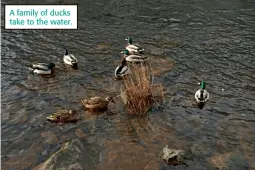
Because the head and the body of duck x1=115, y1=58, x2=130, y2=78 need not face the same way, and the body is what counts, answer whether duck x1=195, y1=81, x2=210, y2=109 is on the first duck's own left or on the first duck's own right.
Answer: on the first duck's own right

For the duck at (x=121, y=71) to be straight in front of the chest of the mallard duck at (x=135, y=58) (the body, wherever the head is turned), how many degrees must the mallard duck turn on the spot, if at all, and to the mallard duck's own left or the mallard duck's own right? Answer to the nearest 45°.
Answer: approximately 90° to the mallard duck's own left

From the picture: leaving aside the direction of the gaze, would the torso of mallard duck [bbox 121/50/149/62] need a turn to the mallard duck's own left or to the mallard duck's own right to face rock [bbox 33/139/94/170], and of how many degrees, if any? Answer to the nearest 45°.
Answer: approximately 90° to the mallard duck's own left

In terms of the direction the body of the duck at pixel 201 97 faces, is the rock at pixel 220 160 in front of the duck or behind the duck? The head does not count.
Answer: behind

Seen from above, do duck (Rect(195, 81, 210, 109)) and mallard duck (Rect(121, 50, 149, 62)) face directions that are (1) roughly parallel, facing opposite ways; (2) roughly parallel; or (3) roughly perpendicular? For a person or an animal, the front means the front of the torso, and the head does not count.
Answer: roughly perpendicular

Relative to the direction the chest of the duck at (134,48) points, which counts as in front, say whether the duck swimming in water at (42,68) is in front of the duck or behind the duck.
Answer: in front

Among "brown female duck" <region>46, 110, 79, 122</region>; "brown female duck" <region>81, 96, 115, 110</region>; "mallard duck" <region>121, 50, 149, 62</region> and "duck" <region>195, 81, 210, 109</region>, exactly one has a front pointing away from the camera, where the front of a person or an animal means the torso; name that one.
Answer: the duck

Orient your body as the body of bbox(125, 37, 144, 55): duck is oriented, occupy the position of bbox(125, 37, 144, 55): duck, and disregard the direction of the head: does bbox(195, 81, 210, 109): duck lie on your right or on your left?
on your left

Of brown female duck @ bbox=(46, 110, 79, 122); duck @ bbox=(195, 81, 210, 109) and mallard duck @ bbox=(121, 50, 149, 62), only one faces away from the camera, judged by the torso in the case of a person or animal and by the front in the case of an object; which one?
the duck
